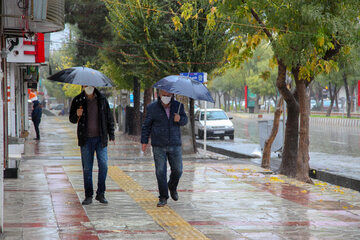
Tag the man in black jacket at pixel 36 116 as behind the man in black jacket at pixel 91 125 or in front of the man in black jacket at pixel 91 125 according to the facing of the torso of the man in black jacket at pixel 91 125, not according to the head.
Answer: behind

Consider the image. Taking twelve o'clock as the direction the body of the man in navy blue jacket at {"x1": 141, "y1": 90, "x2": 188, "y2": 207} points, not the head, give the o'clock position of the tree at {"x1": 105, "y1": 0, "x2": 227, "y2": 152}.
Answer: The tree is roughly at 6 o'clock from the man in navy blue jacket.

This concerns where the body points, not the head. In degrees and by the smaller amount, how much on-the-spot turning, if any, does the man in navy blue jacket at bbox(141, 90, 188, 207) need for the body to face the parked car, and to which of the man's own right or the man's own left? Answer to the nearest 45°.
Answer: approximately 180°

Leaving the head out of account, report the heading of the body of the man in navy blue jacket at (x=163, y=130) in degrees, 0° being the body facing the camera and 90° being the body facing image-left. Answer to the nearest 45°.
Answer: approximately 0°

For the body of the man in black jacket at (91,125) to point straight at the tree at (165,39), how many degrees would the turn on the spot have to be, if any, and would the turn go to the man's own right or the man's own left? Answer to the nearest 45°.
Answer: approximately 180°

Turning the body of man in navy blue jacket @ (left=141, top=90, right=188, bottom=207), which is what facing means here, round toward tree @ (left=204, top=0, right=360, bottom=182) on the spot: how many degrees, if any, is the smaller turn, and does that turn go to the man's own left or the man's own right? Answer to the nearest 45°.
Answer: approximately 135° to the man's own left

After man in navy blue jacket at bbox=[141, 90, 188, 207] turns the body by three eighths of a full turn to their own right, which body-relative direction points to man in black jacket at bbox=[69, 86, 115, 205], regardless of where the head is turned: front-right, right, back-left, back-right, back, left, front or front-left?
front-left
